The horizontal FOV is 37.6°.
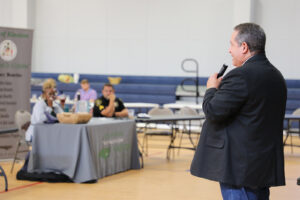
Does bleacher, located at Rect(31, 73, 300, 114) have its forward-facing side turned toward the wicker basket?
yes

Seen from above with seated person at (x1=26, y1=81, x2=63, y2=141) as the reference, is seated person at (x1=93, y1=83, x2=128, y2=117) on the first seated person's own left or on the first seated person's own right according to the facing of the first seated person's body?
on the first seated person's own left

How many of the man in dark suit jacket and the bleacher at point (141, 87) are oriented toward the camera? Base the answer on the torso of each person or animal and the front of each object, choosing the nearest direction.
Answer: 1

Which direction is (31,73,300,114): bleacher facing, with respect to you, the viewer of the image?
facing the viewer

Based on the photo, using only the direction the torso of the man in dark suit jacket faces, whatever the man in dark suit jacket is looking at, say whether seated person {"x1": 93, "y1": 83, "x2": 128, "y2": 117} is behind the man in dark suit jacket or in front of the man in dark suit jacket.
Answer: in front

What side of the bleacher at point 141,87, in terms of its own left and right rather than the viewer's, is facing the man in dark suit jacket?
front

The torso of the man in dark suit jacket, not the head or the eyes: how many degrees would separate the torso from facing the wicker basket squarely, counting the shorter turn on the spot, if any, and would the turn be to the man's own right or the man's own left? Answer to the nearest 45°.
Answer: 0° — they already face it

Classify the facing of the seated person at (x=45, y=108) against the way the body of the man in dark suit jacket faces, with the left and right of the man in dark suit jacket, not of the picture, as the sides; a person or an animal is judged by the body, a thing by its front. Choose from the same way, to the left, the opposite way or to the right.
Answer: the opposite way

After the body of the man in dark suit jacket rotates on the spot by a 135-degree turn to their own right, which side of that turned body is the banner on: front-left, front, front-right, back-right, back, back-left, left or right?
back-left

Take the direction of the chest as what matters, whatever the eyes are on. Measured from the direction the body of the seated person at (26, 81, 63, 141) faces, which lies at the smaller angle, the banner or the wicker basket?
the wicker basket

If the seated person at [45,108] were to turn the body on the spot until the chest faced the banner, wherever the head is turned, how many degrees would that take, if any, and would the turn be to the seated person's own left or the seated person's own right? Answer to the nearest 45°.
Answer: approximately 180°

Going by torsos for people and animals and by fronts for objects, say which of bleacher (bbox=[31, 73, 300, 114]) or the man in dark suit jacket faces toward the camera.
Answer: the bleacher

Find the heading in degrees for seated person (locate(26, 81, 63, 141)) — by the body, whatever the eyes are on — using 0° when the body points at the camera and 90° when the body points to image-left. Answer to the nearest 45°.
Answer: approximately 315°

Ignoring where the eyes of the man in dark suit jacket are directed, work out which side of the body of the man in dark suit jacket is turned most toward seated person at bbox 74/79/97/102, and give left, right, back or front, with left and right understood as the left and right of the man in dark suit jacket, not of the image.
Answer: front

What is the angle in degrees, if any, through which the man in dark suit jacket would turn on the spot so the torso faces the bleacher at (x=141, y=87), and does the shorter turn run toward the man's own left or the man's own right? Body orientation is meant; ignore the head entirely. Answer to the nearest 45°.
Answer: approximately 45° to the man's own right

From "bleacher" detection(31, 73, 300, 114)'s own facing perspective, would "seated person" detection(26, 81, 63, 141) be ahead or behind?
ahead

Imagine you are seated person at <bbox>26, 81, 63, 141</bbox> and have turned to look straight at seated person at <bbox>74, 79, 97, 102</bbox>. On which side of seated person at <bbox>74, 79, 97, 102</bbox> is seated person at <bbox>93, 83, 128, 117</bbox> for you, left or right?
right

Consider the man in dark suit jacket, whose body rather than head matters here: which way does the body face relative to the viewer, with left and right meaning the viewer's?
facing away from the viewer and to the left of the viewer
